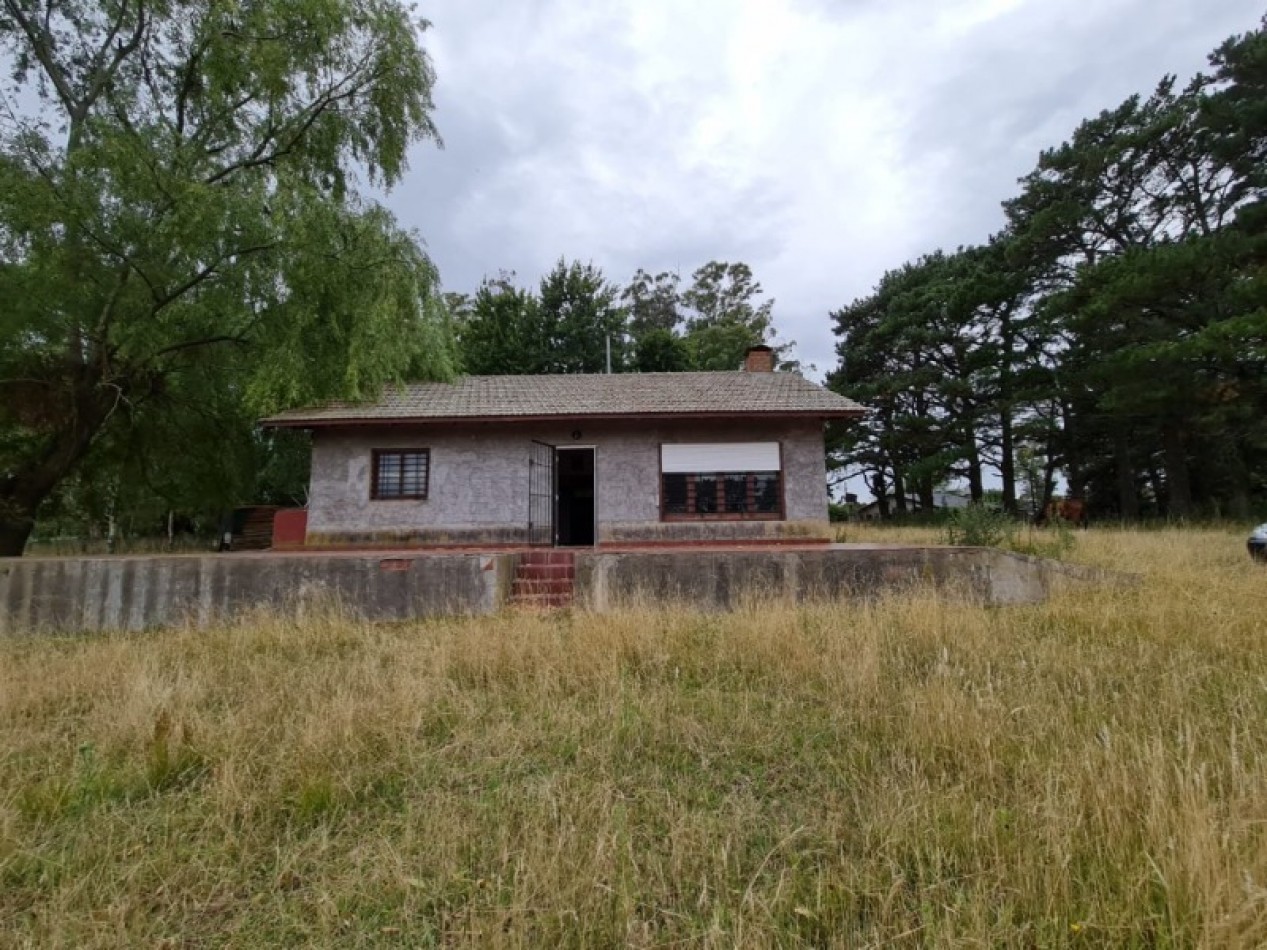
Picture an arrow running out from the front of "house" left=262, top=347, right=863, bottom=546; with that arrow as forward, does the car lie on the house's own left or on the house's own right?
on the house's own left

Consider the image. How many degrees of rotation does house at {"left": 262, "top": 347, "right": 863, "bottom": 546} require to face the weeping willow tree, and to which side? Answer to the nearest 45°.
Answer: approximately 90° to its right

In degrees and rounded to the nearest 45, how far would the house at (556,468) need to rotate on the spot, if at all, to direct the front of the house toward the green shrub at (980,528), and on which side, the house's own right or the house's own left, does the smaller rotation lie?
approximately 45° to the house's own left

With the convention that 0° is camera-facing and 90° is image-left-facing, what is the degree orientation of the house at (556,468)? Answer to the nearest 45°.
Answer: approximately 0°

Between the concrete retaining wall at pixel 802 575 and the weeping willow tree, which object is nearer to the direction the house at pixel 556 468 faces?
the concrete retaining wall
